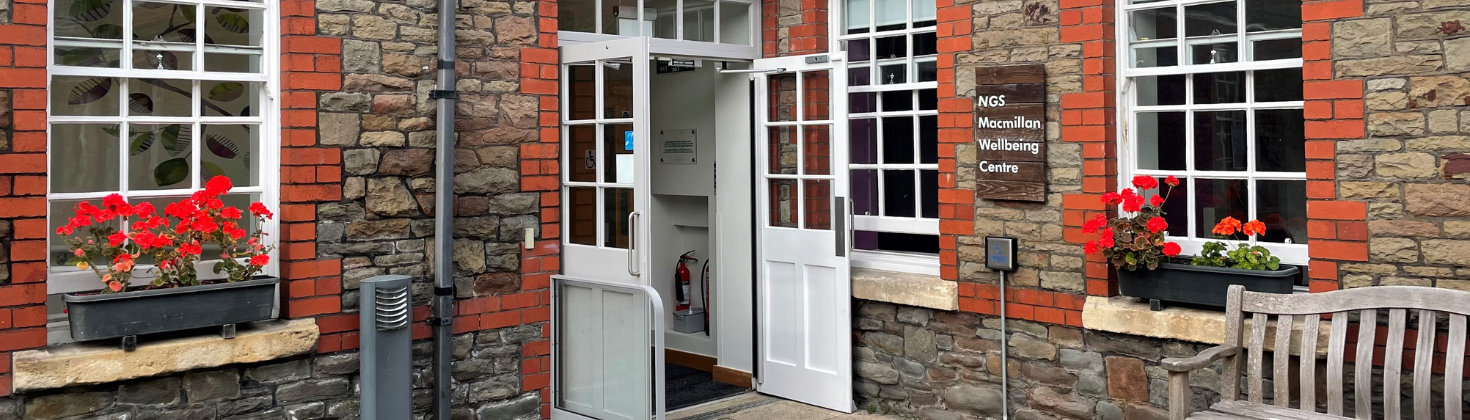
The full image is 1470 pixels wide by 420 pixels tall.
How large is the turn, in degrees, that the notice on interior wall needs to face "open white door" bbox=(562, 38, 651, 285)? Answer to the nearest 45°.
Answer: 0° — it already faces it

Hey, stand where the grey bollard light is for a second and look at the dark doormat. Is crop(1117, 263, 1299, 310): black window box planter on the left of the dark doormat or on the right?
right

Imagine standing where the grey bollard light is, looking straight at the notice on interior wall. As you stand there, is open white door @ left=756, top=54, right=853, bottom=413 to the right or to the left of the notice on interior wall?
right

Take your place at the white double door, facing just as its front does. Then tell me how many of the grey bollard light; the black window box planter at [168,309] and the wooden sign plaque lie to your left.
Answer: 1

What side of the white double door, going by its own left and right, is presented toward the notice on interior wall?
back

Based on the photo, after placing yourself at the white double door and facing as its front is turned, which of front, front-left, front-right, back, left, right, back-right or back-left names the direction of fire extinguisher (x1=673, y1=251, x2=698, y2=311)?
back

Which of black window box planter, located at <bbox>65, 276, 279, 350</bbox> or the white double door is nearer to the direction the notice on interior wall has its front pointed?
the white double door

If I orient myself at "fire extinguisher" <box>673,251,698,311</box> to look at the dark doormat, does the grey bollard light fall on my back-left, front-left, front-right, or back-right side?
front-right

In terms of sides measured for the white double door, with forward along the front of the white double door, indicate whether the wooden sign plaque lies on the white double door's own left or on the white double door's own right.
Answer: on the white double door's own left

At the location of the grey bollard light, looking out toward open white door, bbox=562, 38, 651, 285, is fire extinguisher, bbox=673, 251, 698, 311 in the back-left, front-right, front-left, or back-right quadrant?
front-left

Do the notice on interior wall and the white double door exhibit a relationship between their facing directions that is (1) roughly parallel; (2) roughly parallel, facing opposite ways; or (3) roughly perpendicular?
roughly parallel

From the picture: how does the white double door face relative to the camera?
toward the camera

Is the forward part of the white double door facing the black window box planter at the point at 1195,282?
no

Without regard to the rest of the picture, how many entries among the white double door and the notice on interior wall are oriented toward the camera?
2

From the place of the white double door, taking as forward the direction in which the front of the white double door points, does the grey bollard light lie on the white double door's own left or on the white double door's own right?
on the white double door's own right

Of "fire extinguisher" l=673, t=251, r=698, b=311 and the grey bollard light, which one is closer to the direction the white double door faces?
the grey bollard light
